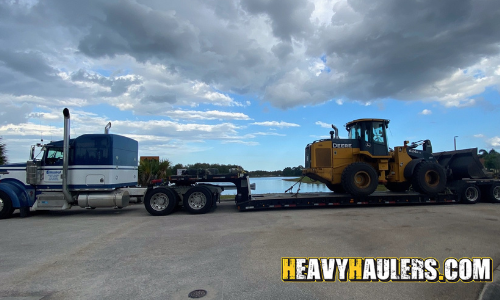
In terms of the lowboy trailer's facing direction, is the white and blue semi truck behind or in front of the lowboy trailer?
in front

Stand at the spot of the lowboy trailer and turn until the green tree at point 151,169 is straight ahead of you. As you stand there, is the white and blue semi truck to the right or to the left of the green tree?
left

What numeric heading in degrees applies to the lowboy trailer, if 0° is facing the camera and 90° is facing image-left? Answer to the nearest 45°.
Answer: approximately 90°

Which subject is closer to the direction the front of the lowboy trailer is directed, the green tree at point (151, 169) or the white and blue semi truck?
the white and blue semi truck

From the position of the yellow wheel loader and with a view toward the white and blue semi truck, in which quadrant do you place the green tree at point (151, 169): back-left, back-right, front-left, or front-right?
front-right

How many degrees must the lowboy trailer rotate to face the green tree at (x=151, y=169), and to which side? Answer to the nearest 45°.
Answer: approximately 45° to its right
